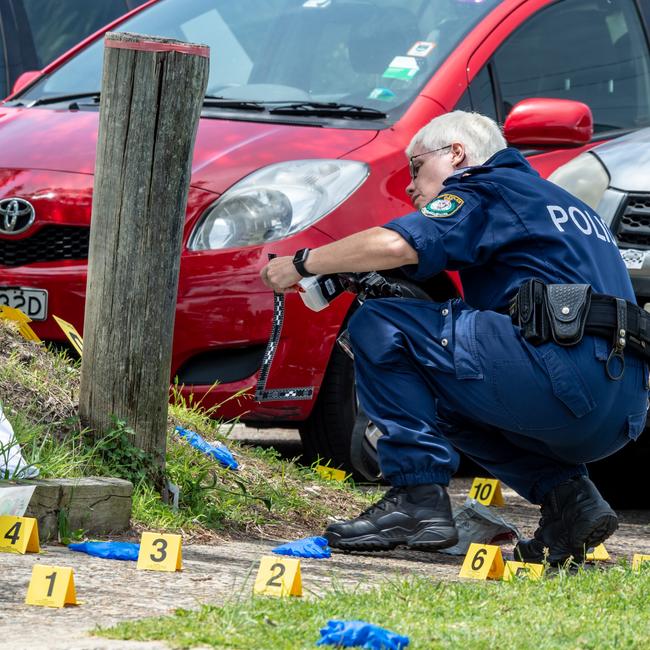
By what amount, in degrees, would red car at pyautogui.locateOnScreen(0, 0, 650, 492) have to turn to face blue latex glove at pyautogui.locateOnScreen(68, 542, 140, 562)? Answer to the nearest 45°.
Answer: approximately 45° to its left

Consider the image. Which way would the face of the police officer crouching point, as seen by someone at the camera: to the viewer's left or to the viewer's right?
to the viewer's left

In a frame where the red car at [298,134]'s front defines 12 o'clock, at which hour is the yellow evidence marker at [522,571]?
The yellow evidence marker is roughly at 10 o'clock from the red car.

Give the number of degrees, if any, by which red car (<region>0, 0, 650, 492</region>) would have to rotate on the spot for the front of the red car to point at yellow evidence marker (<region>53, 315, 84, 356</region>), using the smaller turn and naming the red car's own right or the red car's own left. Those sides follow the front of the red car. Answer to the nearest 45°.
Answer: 0° — it already faces it

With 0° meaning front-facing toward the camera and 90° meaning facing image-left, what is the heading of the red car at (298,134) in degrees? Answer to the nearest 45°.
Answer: approximately 45°

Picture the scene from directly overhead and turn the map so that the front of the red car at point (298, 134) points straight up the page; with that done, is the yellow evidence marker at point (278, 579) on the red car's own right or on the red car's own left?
on the red car's own left

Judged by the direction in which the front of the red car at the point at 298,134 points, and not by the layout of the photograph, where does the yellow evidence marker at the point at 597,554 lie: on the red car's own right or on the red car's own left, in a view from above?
on the red car's own left
